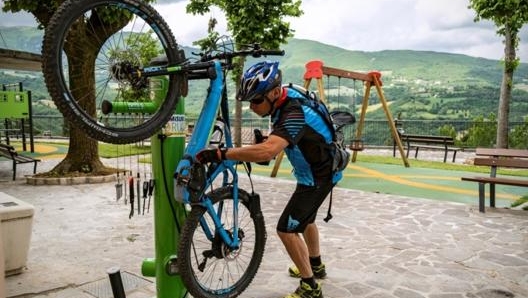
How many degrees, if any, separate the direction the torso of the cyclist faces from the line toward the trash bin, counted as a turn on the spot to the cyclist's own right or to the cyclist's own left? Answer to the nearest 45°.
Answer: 0° — they already face it

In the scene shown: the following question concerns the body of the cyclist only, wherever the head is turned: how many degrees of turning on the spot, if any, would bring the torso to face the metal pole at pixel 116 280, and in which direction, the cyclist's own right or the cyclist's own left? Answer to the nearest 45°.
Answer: approximately 45° to the cyclist's own left

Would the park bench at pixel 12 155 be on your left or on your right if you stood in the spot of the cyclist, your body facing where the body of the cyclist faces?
on your right

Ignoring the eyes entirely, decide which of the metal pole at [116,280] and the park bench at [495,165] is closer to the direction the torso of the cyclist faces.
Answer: the metal pole

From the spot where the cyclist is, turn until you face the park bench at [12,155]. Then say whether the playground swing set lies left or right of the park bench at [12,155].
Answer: right

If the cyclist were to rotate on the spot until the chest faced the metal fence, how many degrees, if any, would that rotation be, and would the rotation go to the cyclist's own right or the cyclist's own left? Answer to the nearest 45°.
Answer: approximately 90° to the cyclist's own right

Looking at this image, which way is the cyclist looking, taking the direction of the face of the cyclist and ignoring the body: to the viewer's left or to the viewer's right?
to the viewer's left

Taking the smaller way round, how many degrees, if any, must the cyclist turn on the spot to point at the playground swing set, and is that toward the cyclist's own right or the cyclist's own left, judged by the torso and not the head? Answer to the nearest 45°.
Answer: approximately 90° to the cyclist's own right

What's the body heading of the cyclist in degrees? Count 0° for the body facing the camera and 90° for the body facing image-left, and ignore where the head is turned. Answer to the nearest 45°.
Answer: approximately 90°
